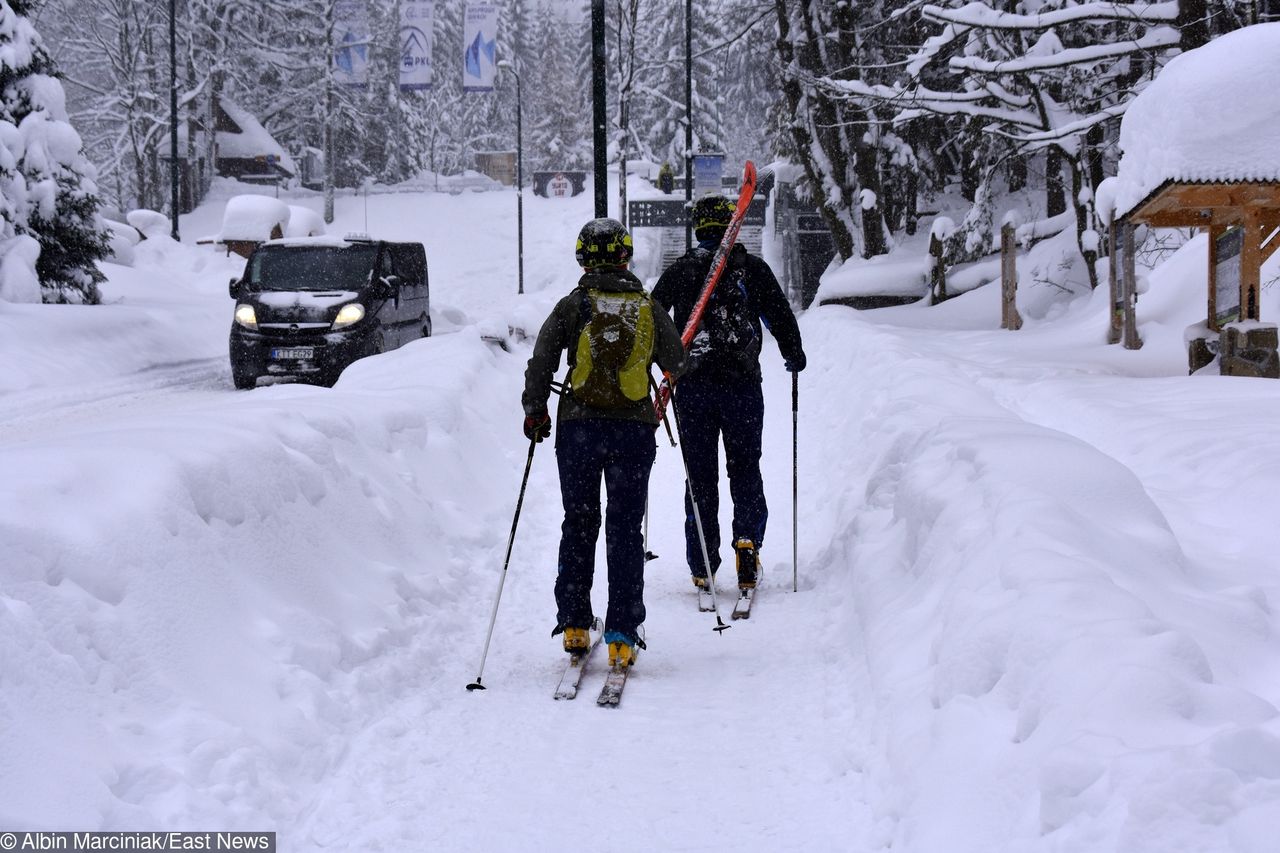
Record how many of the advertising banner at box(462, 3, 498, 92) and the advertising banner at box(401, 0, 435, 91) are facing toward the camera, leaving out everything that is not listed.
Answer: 2

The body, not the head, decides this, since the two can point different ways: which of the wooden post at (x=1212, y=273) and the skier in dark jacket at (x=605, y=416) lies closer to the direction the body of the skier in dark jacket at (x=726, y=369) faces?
the wooden post

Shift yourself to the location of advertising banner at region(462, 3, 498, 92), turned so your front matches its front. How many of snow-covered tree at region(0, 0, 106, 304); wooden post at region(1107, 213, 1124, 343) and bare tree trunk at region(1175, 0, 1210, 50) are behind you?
0

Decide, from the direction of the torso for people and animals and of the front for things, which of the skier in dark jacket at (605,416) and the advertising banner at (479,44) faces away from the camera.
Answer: the skier in dark jacket

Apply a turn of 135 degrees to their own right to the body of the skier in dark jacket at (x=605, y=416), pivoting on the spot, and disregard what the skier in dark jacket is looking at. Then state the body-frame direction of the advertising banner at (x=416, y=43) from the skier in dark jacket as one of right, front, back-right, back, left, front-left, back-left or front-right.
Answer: back-left

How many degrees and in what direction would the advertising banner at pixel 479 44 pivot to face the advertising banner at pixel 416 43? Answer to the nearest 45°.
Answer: approximately 90° to its right

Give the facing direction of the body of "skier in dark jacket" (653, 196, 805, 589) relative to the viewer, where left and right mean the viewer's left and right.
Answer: facing away from the viewer

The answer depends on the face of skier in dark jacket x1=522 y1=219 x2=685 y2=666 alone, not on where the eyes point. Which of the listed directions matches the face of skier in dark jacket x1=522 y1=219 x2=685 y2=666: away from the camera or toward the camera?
away from the camera

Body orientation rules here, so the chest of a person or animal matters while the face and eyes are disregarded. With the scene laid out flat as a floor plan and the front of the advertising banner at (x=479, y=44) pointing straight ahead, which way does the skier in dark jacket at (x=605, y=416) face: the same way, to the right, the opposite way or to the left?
the opposite way

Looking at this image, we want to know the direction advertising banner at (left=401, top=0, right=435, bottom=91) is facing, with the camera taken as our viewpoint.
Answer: facing the viewer

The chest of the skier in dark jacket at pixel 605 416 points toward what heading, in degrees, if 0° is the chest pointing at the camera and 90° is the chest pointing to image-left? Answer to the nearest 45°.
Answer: approximately 180°

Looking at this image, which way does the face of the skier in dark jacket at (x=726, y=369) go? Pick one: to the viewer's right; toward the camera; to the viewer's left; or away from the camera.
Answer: away from the camera

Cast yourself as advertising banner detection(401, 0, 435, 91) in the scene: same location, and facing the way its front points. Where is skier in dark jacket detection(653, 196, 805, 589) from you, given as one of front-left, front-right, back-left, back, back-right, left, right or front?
front

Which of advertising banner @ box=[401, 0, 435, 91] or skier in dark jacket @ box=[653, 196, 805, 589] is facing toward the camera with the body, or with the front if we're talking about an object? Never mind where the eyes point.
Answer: the advertising banner

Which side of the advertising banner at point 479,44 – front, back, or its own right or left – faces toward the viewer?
front
